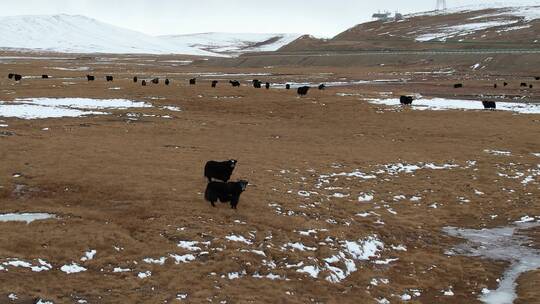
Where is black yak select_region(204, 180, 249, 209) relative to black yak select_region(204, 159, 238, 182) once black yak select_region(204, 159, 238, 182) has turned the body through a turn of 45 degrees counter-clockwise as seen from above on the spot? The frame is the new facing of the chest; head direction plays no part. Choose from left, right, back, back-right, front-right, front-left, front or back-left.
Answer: back-right

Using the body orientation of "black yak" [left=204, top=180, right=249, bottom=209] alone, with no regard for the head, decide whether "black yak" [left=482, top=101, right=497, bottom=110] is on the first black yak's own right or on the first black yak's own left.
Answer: on the first black yak's own left

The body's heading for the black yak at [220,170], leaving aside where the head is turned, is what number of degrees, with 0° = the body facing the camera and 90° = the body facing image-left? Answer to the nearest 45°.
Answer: approximately 270°

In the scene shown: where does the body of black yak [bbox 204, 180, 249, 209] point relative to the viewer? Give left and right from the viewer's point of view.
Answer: facing to the right of the viewer

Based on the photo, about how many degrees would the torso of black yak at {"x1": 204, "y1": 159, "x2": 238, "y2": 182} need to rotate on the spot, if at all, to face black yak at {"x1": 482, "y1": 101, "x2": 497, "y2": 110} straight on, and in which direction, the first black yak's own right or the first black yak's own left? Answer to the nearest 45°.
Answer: approximately 45° to the first black yak's own left
